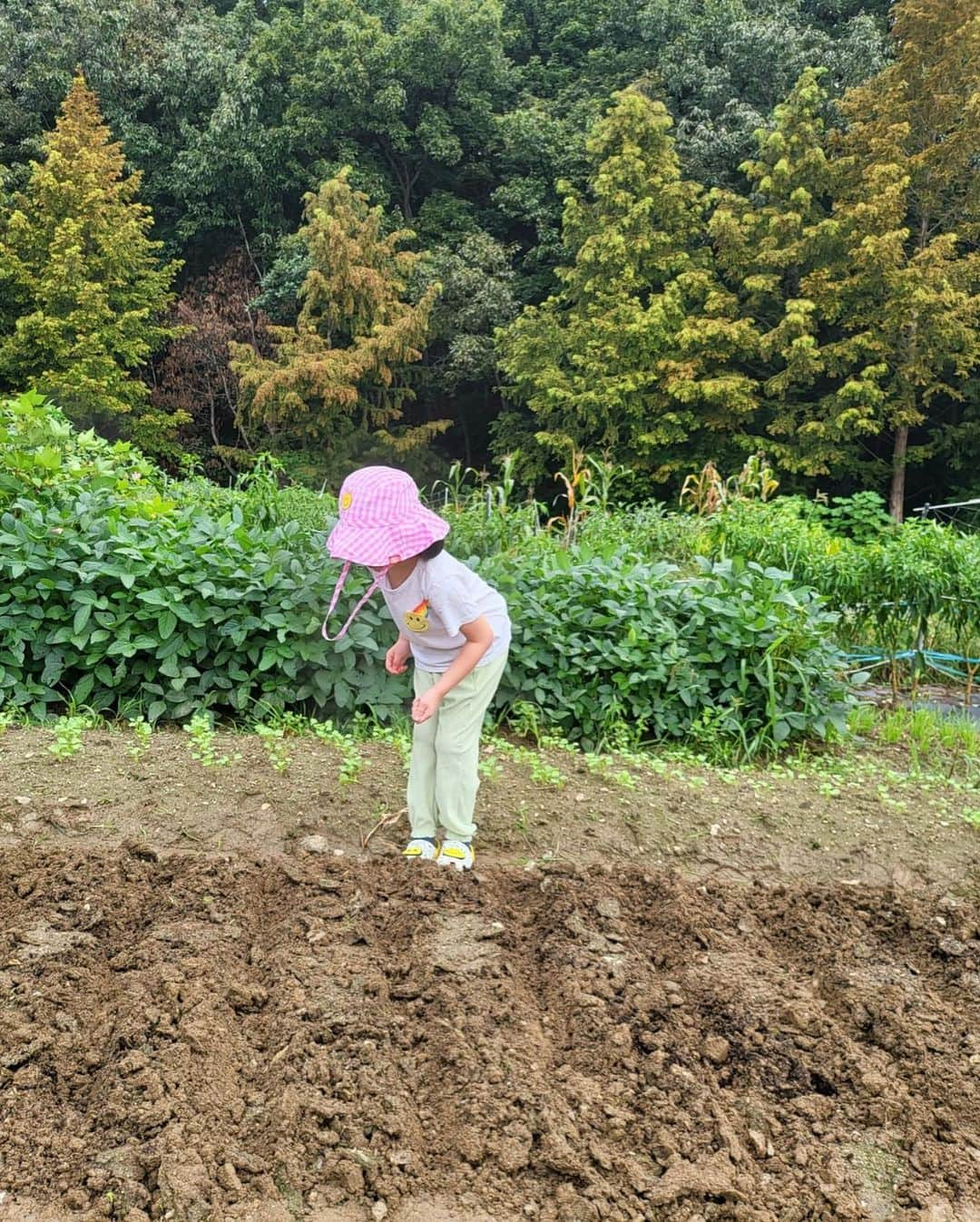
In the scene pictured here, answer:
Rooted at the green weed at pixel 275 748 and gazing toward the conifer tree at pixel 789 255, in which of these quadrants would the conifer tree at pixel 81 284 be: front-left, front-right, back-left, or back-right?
front-left

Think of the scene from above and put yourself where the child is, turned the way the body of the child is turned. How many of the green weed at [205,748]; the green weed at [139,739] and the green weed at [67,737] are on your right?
3

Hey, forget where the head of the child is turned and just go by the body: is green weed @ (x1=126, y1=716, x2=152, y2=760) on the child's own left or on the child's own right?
on the child's own right

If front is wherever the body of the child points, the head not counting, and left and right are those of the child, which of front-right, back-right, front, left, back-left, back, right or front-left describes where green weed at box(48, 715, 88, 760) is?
right

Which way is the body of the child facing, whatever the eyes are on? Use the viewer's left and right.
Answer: facing the viewer and to the left of the viewer

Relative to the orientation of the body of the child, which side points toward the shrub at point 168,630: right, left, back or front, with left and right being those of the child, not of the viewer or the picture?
right

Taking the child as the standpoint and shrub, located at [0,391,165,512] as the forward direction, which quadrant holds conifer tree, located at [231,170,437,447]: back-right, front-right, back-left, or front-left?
front-right

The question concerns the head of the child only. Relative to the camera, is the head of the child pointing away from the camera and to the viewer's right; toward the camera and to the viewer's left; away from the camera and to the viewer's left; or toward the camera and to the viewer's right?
toward the camera and to the viewer's left

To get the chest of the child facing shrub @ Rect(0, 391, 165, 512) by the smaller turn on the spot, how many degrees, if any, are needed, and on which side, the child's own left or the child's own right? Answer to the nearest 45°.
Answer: approximately 90° to the child's own right
